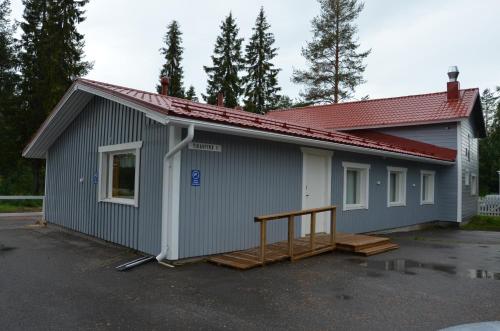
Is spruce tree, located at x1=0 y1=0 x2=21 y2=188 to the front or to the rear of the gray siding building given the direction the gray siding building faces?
to the rear

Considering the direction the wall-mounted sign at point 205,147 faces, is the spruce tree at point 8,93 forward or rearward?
rearward

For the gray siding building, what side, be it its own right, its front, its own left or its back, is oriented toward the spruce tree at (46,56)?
back

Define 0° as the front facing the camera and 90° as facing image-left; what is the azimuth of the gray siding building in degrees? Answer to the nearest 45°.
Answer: approximately 315°

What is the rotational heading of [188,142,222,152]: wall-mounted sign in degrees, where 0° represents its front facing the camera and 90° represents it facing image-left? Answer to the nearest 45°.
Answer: approximately 315°
